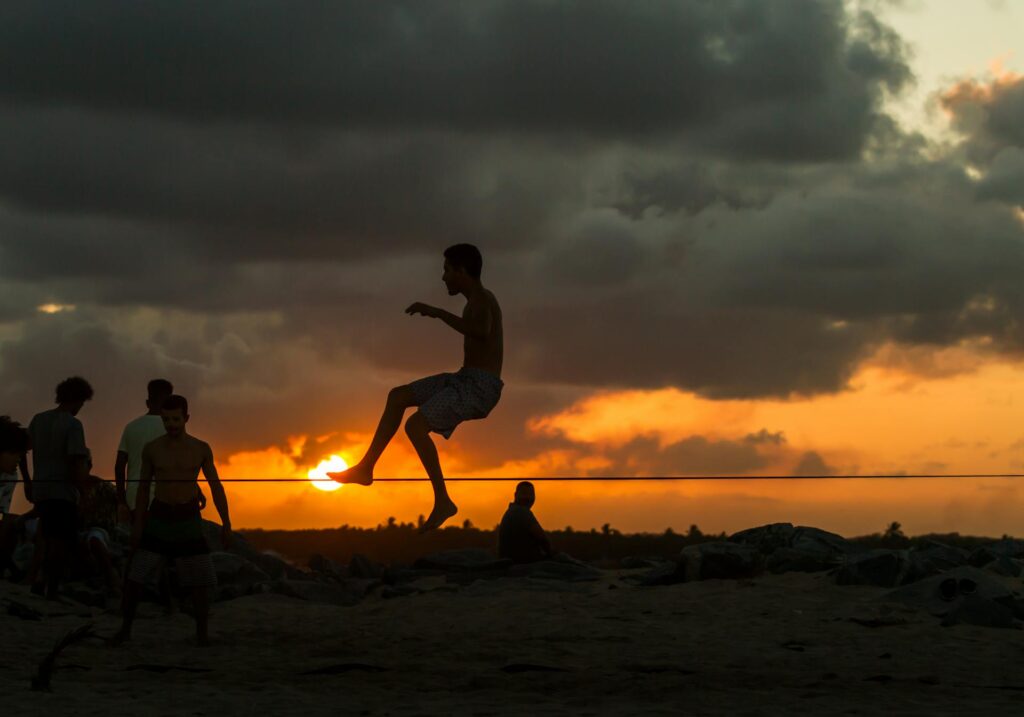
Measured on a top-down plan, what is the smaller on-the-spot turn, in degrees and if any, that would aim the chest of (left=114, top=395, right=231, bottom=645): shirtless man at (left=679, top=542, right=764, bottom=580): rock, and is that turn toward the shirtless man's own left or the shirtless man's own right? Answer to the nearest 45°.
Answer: approximately 135° to the shirtless man's own left

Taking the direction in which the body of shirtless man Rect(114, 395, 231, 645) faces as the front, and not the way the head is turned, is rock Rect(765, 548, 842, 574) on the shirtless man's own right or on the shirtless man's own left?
on the shirtless man's own left

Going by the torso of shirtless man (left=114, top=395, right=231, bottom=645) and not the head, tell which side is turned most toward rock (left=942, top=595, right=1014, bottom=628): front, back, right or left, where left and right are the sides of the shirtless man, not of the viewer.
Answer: left

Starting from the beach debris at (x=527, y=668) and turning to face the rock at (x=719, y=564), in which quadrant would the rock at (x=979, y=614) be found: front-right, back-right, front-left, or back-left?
front-right

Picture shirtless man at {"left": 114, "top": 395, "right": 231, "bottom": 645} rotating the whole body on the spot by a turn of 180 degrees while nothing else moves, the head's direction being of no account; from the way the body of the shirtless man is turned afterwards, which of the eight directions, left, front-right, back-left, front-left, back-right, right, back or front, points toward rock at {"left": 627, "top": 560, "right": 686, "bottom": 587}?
front-right

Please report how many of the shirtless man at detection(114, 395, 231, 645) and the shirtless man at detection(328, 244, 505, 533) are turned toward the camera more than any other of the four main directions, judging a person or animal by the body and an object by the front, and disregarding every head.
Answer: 1

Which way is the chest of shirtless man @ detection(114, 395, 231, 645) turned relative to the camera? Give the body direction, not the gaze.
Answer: toward the camera

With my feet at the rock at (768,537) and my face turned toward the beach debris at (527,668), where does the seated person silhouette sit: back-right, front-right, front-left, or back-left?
front-right

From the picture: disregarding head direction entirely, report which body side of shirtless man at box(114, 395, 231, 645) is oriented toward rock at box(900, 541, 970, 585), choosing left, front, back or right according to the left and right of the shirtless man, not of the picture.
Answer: left

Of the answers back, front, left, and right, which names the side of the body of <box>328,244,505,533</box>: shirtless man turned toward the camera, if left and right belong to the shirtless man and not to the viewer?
left

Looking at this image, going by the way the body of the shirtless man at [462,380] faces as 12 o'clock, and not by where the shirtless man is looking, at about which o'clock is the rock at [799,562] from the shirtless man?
The rock is roughly at 4 o'clock from the shirtless man.

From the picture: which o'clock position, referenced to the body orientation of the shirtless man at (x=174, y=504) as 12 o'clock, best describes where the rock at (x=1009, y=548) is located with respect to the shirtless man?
The rock is roughly at 8 o'clock from the shirtless man.

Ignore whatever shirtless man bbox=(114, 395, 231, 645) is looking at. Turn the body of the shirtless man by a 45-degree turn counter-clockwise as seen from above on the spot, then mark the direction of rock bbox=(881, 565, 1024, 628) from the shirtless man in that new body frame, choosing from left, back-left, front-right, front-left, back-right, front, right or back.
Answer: front-left

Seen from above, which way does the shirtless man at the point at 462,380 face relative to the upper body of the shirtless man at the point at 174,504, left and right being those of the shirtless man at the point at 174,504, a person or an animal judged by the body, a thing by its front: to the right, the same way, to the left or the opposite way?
to the right

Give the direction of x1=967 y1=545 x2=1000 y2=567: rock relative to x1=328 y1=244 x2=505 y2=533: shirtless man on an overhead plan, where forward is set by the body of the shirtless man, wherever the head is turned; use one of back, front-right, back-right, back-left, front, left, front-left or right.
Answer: back-right

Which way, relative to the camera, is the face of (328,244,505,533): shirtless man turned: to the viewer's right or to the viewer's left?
to the viewer's left
